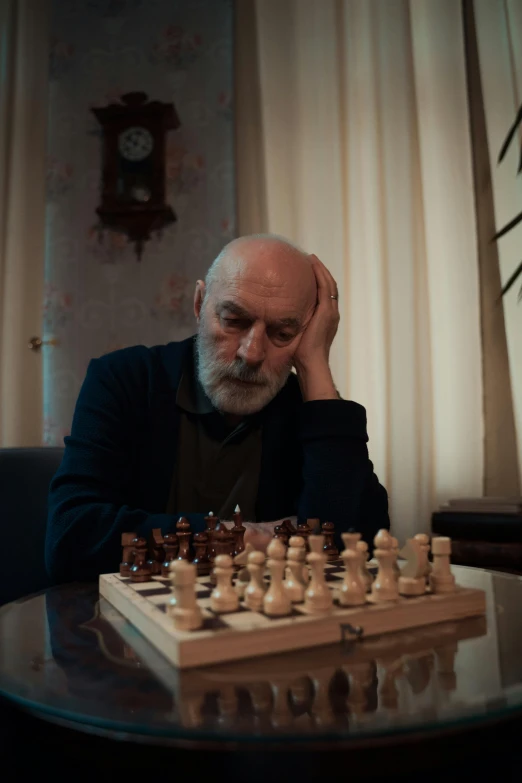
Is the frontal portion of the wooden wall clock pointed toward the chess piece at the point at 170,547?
yes

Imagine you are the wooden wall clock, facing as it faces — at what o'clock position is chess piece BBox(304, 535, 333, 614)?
The chess piece is roughly at 12 o'clock from the wooden wall clock.

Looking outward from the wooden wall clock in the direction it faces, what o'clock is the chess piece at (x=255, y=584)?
The chess piece is roughly at 12 o'clock from the wooden wall clock.

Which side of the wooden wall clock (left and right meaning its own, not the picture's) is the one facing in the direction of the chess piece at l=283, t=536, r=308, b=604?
front

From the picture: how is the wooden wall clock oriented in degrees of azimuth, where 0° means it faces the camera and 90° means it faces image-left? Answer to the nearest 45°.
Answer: approximately 0°

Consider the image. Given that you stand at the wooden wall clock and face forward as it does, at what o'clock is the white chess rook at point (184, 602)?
The white chess rook is roughly at 12 o'clock from the wooden wall clock.

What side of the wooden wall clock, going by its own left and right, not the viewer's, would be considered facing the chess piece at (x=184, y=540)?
front

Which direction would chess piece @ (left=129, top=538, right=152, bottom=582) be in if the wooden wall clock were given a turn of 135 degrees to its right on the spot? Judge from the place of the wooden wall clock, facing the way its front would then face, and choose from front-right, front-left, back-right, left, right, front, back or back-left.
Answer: back-left

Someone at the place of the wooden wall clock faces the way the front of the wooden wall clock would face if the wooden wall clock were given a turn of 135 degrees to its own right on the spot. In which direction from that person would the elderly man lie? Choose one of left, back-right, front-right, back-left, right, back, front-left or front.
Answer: back-left

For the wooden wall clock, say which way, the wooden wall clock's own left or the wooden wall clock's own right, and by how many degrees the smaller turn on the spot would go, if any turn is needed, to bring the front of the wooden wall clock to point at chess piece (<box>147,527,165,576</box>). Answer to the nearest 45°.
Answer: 0° — it already faces it

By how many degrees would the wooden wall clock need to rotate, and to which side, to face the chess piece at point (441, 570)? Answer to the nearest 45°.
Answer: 0° — it already faces it

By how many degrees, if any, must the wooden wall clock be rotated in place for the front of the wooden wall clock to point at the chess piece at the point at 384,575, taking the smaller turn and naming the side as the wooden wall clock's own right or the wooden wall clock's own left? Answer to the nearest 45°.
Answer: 0° — it already faces it
